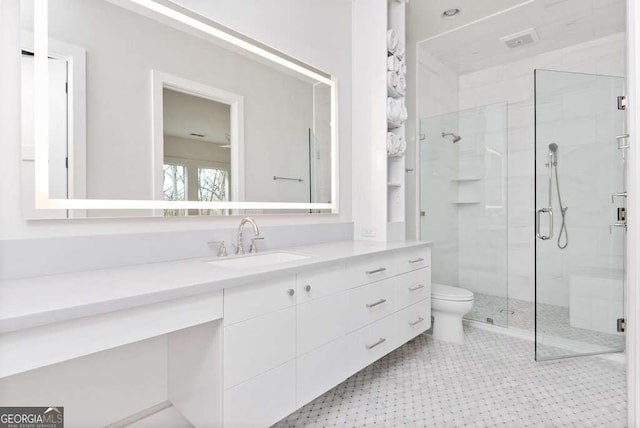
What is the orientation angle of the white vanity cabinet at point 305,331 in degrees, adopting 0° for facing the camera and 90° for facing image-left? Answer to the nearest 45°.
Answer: approximately 315°

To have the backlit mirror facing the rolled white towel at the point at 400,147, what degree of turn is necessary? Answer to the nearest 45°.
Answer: approximately 45° to its left

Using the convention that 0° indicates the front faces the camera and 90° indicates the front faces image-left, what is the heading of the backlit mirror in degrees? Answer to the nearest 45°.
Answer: approximately 315°

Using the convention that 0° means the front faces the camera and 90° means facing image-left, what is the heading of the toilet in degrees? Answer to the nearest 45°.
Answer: approximately 315°

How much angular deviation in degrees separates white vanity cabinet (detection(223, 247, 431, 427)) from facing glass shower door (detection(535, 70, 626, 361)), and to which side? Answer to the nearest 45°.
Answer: approximately 90° to its left

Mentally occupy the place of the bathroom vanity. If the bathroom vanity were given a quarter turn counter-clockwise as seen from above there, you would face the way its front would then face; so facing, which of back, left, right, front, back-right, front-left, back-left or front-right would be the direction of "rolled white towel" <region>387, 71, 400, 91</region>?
front

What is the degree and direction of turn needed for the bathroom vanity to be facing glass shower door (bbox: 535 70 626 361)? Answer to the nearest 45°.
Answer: approximately 45° to its left

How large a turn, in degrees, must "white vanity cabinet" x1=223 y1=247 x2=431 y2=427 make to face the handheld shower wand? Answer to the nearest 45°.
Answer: approximately 90° to its left
